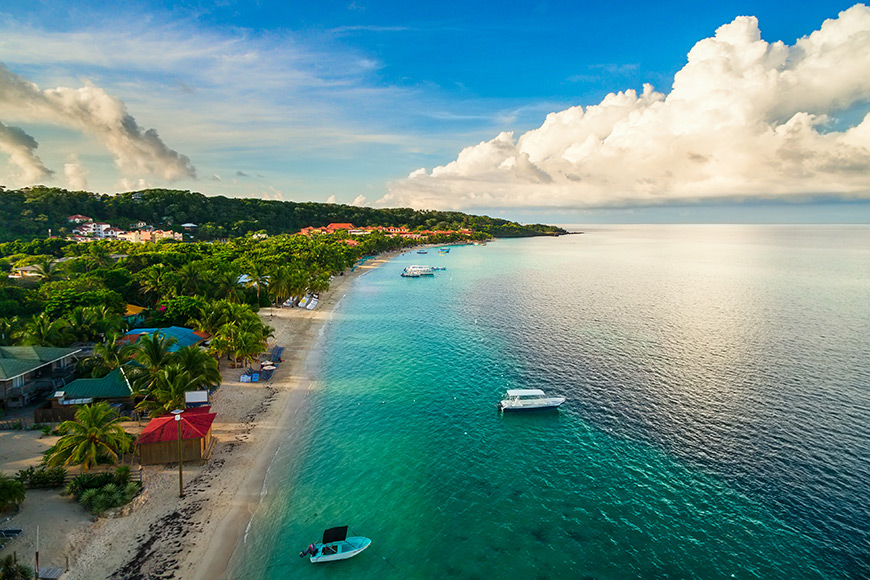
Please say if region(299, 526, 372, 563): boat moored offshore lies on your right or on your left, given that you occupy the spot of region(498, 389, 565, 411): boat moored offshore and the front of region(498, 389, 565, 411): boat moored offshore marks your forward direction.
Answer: on your right

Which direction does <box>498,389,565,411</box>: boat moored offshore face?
to the viewer's right

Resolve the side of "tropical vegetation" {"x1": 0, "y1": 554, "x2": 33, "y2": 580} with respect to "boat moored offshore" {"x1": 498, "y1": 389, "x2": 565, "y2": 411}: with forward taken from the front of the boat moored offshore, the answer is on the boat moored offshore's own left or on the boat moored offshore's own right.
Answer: on the boat moored offshore's own right

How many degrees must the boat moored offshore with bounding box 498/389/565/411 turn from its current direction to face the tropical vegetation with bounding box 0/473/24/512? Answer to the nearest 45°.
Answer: approximately 135° to its right

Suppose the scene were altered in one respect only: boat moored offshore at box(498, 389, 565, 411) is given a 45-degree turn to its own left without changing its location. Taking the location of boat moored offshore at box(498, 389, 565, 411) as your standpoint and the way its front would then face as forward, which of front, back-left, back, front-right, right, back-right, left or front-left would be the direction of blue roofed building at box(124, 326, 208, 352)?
back-left

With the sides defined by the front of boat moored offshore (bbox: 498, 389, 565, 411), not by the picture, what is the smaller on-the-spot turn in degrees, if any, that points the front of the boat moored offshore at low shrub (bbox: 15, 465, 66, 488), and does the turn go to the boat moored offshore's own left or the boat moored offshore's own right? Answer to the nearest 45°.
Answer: approximately 135° to the boat moored offshore's own right

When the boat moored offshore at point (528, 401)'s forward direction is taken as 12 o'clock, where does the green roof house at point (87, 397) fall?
The green roof house is roughly at 5 o'clock from the boat moored offshore.

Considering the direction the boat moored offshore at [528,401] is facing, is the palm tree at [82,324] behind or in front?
behind

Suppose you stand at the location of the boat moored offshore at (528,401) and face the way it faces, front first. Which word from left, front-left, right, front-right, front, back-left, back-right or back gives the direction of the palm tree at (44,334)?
back

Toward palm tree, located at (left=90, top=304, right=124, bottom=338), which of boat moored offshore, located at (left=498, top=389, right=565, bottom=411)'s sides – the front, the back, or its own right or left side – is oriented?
back

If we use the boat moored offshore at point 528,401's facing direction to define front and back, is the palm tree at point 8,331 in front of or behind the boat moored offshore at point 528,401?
behind

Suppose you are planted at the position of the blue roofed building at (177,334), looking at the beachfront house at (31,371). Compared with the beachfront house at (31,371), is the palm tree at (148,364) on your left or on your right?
left

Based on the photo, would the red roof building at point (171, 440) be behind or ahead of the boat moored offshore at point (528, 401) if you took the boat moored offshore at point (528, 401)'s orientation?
behind

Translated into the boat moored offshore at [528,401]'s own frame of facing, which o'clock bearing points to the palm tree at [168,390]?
The palm tree is roughly at 5 o'clock from the boat moored offshore.

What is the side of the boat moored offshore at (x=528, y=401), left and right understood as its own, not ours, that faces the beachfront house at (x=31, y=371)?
back

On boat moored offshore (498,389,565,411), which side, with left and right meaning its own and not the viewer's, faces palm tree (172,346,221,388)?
back
